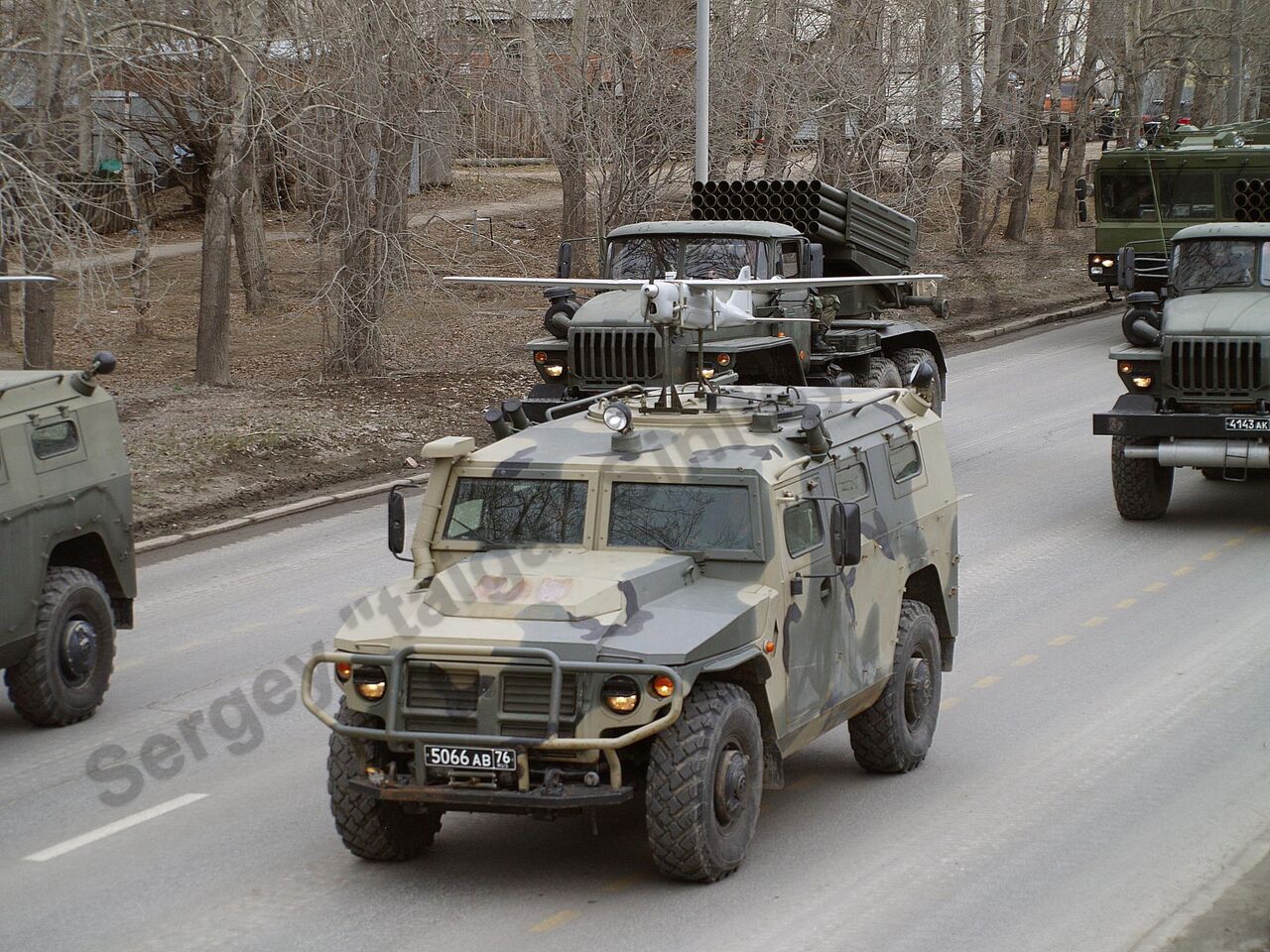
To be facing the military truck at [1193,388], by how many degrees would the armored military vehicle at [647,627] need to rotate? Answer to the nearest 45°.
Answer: approximately 180°

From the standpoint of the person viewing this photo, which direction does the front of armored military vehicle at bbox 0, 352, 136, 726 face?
facing the viewer and to the left of the viewer

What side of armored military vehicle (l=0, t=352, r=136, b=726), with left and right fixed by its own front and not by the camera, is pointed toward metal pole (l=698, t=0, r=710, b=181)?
back

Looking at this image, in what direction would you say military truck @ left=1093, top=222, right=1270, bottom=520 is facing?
toward the camera

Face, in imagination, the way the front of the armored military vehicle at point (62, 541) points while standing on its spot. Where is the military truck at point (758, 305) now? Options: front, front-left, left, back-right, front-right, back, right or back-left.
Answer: back

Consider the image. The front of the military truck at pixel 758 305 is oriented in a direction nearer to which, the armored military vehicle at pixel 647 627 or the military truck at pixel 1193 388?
the armored military vehicle

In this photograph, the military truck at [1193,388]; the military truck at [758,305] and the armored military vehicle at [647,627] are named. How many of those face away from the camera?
0

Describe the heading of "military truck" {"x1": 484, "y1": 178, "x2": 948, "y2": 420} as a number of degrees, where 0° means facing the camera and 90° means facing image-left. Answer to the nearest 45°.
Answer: approximately 45°

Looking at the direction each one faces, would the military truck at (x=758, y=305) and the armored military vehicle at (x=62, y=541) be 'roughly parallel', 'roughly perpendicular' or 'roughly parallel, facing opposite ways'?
roughly parallel

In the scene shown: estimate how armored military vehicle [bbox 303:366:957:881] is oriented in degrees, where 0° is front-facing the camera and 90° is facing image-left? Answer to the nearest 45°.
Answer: approximately 45°

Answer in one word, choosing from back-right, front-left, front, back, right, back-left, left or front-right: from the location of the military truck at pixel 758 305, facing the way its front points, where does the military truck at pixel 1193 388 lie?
left

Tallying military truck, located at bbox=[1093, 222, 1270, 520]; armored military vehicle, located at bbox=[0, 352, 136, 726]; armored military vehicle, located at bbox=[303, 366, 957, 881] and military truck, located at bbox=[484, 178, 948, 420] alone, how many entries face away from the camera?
0

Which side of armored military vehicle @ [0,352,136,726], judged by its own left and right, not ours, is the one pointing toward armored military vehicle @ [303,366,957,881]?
left

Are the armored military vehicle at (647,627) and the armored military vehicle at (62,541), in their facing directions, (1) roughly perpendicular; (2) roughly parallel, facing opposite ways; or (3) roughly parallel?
roughly parallel

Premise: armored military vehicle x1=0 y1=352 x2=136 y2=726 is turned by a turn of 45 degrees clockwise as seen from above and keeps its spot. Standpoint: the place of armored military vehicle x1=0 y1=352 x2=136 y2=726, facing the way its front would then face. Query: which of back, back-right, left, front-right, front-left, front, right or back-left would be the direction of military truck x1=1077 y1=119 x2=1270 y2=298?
back-right

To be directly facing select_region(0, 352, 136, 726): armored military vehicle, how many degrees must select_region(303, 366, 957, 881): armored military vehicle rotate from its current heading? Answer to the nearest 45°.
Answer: approximately 90° to its right

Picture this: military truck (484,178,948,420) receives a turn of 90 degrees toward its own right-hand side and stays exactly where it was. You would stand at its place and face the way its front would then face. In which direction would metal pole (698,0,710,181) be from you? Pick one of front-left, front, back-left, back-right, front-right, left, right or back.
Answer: front-right
